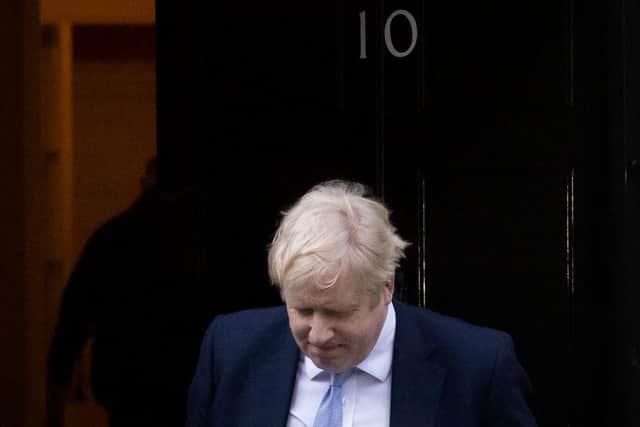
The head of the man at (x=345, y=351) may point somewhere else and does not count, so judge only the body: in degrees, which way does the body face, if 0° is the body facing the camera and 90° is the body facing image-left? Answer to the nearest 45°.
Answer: approximately 0°

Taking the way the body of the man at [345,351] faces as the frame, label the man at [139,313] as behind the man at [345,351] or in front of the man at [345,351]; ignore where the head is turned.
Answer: behind

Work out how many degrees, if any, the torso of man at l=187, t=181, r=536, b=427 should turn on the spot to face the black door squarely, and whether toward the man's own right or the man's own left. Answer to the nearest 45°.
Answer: approximately 180°
